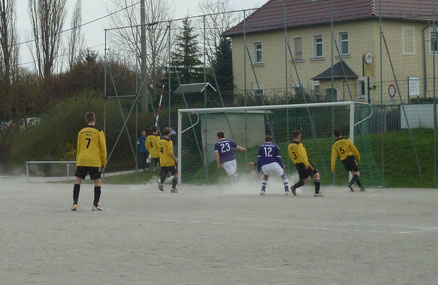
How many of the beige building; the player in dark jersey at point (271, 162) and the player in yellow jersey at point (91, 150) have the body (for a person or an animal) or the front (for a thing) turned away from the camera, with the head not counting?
2

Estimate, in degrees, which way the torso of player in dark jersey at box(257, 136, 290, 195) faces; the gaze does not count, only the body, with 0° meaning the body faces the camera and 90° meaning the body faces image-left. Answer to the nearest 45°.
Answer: approximately 180°

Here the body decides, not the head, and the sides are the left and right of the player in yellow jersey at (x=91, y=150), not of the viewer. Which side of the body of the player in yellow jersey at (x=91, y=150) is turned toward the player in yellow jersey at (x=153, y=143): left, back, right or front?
front

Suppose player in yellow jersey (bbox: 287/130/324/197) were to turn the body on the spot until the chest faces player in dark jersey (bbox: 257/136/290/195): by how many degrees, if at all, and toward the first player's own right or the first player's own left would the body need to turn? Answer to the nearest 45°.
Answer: approximately 90° to the first player's own left

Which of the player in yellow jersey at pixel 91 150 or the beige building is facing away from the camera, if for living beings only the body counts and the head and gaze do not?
the player in yellow jersey

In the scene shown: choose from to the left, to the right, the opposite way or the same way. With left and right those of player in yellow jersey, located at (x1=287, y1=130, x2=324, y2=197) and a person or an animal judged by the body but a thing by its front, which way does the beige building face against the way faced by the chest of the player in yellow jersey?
the opposite way

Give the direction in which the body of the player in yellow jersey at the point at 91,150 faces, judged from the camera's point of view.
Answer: away from the camera

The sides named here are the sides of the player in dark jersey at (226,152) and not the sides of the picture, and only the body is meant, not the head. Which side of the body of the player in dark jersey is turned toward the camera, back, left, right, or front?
back

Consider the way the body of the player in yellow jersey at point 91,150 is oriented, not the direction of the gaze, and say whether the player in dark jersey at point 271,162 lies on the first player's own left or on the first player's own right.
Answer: on the first player's own right

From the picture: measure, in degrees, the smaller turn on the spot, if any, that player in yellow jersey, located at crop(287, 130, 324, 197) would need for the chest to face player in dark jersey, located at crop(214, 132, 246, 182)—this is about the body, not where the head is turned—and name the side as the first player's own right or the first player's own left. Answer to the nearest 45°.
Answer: approximately 90° to the first player's own left

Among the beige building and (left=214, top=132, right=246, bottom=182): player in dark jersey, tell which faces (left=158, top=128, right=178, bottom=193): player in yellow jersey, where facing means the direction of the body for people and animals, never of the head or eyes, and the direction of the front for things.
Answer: the beige building

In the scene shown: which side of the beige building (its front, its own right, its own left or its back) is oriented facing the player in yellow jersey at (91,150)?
front
